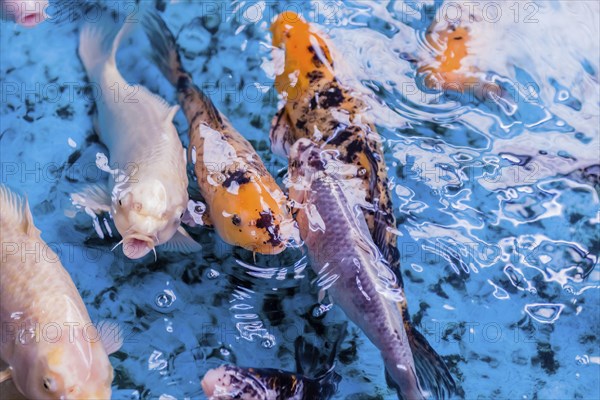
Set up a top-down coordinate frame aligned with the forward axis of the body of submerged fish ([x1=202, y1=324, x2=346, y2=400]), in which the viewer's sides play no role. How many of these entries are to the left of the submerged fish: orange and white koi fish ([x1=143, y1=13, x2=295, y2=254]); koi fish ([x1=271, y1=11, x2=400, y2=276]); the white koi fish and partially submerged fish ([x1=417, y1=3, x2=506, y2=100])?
0

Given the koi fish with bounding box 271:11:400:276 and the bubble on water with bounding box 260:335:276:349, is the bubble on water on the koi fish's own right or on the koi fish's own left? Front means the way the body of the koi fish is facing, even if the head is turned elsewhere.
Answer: on the koi fish's own left

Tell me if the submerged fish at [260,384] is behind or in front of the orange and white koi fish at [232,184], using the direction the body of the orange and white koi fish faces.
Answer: in front

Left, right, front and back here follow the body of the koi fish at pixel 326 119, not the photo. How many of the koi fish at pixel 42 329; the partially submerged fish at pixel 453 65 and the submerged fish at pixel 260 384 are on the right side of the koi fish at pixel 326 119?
1

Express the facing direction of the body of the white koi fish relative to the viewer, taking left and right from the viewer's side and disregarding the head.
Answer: facing the viewer

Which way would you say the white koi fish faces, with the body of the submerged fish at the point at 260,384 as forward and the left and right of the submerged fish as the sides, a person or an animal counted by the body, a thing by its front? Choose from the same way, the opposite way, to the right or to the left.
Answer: to the left

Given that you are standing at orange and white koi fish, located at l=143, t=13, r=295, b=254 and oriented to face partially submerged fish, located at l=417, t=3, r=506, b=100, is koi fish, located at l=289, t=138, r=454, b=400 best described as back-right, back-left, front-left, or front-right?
front-right

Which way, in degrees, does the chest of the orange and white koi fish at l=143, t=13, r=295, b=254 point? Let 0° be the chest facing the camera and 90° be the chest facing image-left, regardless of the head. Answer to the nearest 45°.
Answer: approximately 315°

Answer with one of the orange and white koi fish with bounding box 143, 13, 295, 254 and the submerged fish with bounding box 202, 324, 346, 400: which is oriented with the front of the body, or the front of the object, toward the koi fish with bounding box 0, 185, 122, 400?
the submerged fish

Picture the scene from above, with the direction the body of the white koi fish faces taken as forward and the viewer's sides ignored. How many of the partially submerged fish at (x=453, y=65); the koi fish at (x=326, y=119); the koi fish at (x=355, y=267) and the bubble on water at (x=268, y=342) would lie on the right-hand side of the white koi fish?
0

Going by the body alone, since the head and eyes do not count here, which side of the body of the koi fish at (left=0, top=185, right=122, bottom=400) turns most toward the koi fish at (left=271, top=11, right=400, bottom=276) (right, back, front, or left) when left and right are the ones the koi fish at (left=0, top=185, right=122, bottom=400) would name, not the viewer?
left

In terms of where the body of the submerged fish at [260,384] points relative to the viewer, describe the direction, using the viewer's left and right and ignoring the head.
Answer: facing to the left of the viewer

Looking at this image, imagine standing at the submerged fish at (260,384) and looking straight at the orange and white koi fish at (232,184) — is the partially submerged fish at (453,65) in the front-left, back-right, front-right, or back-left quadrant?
front-right

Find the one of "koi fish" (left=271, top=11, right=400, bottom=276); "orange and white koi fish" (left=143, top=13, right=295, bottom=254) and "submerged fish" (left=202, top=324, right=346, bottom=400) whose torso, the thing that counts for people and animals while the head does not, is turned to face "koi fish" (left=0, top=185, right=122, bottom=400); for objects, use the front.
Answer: the submerged fish

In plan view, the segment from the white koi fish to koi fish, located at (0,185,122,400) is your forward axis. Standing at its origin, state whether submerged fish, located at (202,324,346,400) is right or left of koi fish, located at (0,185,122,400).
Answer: left

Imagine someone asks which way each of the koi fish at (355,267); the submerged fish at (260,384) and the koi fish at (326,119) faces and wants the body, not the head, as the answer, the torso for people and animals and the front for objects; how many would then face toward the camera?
0

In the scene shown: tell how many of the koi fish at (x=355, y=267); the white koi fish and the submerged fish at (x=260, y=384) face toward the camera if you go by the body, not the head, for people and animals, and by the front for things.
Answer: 1

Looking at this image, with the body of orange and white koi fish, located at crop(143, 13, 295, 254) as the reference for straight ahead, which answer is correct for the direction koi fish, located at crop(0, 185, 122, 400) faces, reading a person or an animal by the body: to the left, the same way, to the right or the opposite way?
the same way

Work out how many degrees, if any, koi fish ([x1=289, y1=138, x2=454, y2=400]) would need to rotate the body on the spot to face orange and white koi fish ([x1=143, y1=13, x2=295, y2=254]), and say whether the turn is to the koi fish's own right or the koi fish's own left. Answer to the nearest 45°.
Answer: approximately 45° to the koi fish's own left

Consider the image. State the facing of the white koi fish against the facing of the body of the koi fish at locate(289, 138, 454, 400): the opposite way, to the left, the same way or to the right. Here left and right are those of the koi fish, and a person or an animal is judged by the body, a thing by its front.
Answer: the opposite way

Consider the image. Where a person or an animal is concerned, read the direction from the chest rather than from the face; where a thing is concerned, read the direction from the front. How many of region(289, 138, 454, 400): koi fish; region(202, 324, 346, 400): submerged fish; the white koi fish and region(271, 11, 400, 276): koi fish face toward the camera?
1
